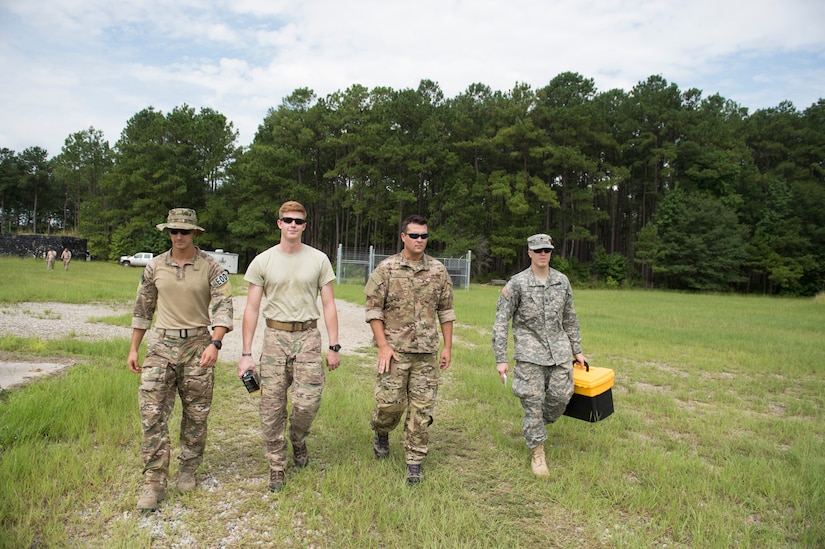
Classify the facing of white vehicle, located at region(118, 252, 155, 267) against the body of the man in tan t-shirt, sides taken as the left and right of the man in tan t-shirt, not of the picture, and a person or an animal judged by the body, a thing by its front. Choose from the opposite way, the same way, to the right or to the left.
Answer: to the right

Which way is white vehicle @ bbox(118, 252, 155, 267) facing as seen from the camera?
to the viewer's left

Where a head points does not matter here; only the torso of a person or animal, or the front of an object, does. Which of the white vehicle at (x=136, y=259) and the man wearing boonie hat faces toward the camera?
the man wearing boonie hat

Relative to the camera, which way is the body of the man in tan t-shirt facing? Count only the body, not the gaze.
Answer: toward the camera

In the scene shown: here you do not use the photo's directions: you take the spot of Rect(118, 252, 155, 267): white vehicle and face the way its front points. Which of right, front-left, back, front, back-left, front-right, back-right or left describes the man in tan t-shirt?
left

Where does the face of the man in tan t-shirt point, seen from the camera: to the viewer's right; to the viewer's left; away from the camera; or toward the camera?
toward the camera

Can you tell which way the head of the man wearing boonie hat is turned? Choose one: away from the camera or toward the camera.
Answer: toward the camera

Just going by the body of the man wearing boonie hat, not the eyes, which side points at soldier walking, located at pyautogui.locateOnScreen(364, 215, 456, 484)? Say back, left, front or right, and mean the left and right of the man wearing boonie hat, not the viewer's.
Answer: left

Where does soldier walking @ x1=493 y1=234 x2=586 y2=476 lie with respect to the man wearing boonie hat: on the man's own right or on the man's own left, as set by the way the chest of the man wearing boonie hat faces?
on the man's own left

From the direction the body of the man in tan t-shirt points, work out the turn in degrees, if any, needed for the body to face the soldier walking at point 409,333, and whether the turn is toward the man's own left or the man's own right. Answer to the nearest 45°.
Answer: approximately 90° to the man's own left

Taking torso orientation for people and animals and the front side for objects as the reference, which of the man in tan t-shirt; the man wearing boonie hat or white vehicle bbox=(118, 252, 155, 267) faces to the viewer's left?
the white vehicle

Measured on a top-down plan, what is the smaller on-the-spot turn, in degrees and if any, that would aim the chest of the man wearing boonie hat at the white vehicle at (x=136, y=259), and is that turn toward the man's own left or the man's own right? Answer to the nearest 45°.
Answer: approximately 180°

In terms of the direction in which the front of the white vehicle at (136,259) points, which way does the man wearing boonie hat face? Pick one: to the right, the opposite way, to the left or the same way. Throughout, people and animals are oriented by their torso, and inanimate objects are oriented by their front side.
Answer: to the left

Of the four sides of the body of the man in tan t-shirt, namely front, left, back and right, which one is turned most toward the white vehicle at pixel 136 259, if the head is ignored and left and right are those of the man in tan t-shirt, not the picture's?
back

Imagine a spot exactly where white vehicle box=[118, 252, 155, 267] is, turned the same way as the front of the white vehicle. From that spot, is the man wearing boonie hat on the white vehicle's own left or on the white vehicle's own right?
on the white vehicle's own left
